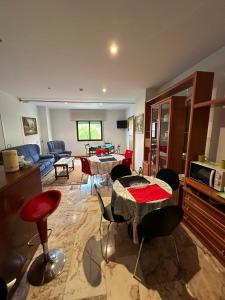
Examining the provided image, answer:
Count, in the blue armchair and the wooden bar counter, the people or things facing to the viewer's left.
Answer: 0

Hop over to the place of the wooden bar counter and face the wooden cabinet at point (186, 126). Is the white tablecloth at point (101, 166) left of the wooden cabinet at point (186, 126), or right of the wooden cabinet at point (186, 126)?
left

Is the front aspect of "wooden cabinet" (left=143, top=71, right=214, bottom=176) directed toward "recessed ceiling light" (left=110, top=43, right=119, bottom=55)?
yes

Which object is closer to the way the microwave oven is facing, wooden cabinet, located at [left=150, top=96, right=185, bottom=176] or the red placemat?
the red placemat

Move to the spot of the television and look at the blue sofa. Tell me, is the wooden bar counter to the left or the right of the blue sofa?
left

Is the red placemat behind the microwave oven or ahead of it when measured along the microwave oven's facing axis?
ahead

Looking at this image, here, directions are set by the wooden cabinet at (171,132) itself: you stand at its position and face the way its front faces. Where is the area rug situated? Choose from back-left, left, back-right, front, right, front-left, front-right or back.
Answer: front-right

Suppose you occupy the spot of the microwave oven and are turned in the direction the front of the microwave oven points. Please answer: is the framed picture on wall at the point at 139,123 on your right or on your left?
on your right

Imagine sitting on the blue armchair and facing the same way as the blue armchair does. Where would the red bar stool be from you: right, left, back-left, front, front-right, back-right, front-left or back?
front-right

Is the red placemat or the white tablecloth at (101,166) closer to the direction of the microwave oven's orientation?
the red placemat

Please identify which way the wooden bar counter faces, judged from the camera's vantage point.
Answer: facing the viewer and to the right of the viewer

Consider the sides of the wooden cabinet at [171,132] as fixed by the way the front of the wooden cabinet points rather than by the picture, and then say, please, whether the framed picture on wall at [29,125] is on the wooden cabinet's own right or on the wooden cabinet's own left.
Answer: on the wooden cabinet's own right

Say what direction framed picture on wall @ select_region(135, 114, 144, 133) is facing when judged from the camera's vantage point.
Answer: facing the viewer and to the left of the viewer

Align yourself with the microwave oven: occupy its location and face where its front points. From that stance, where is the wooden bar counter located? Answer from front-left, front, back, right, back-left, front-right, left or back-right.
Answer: front
